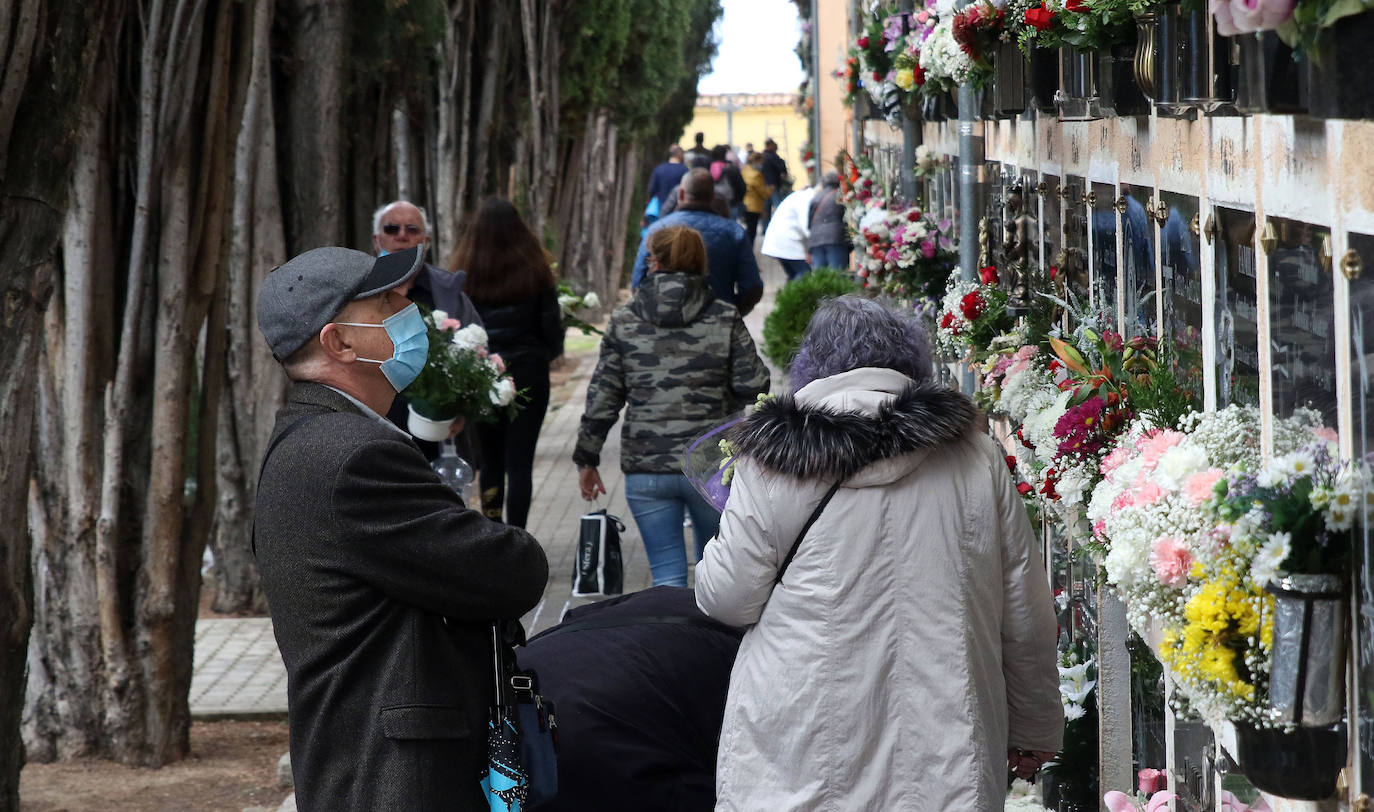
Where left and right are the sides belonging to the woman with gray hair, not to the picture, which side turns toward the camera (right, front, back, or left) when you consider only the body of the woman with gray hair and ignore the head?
back

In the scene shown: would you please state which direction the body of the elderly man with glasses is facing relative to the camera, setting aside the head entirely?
toward the camera

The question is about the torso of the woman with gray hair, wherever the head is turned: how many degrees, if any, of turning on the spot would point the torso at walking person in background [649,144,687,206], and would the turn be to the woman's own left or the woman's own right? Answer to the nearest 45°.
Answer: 0° — they already face them

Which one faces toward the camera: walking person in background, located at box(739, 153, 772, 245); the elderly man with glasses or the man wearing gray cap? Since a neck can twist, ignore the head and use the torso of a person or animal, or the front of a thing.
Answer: the elderly man with glasses

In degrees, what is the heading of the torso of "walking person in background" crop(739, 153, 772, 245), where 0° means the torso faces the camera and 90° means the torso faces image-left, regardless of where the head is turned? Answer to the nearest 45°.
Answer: approximately 180°

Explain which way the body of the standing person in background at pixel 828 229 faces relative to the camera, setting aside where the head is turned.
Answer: away from the camera

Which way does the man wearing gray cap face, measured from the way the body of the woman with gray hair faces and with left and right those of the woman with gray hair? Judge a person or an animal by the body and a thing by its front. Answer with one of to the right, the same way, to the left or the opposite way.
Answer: to the right

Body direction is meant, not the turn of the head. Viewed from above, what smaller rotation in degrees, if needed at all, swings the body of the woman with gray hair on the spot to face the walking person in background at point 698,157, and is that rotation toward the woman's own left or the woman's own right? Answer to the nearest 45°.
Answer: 0° — they already face them

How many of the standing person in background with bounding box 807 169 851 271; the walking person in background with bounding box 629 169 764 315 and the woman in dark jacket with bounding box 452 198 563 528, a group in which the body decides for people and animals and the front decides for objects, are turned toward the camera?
0

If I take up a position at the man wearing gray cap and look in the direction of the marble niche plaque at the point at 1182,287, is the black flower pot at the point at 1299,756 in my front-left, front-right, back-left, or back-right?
front-right

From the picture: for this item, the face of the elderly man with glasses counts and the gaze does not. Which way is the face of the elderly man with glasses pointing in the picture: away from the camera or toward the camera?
toward the camera

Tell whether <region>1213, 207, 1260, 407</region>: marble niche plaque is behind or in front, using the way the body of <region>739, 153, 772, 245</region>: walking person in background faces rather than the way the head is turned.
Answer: behind

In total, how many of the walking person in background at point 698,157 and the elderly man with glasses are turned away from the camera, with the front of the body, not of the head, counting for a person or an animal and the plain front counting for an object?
1

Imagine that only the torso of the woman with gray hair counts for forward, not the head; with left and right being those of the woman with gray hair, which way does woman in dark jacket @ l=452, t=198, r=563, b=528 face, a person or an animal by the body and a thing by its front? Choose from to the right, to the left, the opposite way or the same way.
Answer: the same way

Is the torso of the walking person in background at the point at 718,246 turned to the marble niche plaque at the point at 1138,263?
no

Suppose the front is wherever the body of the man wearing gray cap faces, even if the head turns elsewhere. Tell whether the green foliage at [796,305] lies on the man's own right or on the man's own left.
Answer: on the man's own left

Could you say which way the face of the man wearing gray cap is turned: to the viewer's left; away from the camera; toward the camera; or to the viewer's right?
to the viewer's right

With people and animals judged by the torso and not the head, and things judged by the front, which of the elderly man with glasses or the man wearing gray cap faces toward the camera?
the elderly man with glasses

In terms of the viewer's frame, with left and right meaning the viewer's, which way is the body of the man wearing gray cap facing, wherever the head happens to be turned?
facing to the right of the viewer
